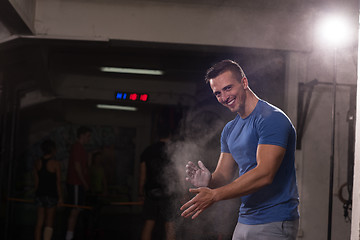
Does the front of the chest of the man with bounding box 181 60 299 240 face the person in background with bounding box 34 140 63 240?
no

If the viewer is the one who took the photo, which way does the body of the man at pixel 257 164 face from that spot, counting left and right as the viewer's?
facing the viewer and to the left of the viewer

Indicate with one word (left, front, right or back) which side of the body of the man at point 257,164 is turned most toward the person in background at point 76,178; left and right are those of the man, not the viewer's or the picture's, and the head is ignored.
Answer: right

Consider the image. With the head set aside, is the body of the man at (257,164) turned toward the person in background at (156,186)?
no
